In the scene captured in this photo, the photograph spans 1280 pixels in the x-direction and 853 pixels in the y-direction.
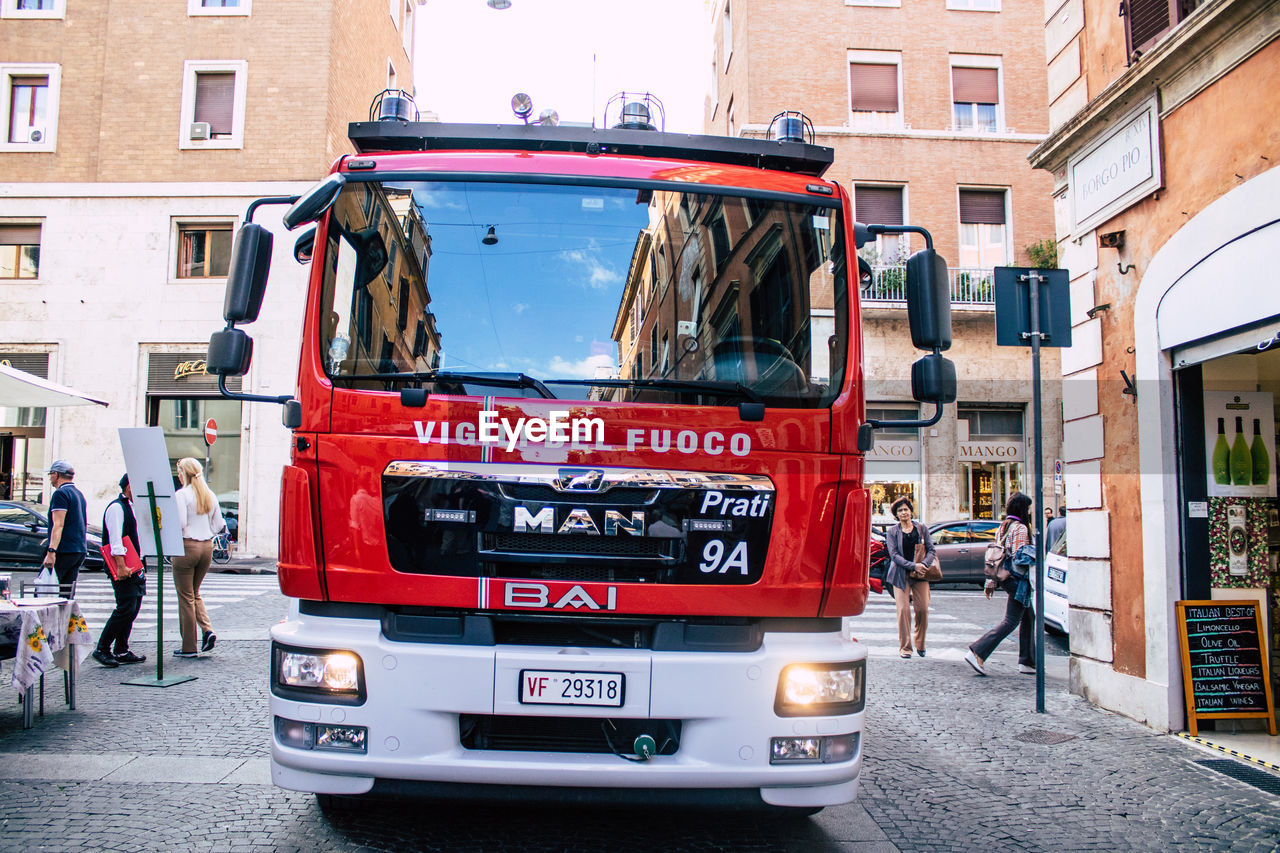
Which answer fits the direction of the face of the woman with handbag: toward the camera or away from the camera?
toward the camera

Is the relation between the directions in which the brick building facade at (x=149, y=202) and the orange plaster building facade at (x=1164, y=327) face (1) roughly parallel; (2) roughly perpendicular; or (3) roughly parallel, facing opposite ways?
roughly perpendicular

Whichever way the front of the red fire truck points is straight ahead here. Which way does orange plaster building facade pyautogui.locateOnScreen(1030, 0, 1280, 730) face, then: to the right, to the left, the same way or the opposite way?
to the right

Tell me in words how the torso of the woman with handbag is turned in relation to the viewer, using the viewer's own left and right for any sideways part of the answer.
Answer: facing the viewer

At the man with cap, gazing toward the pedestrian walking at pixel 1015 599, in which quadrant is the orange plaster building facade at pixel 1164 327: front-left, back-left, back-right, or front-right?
front-right

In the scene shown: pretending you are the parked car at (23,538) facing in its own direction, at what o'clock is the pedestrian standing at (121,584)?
The pedestrian standing is roughly at 3 o'clock from the parked car.

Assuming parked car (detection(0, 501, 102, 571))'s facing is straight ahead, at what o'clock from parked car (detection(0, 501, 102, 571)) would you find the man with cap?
The man with cap is roughly at 3 o'clock from the parked car.

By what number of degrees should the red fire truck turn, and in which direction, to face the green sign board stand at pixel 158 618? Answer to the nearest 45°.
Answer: approximately 135° to its right

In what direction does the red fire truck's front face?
toward the camera

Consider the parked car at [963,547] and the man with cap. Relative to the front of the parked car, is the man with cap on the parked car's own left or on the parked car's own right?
on the parked car's own left

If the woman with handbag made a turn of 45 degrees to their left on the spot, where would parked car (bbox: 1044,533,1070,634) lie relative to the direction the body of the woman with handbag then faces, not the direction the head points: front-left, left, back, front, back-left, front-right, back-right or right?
left

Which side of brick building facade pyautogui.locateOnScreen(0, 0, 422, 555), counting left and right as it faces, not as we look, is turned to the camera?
front

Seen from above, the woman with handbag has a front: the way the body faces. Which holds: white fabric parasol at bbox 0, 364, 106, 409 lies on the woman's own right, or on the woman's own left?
on the woman's own right

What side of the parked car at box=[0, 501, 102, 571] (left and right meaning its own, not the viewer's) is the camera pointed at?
right

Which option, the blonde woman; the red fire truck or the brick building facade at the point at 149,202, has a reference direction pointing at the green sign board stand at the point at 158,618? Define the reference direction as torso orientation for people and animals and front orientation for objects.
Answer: the brick building facade
